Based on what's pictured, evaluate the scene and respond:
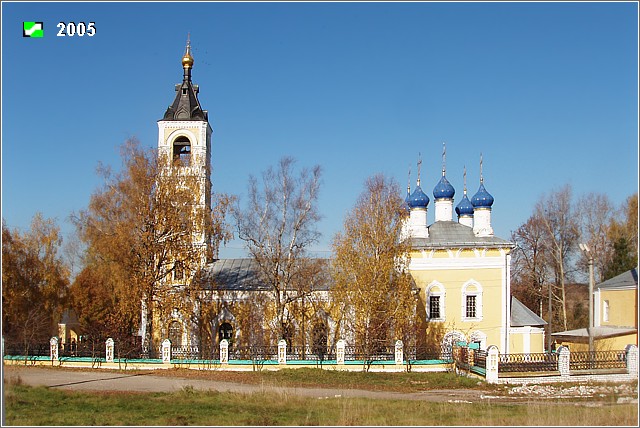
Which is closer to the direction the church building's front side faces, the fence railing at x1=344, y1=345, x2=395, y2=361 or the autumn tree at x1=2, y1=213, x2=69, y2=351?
the autumn tree

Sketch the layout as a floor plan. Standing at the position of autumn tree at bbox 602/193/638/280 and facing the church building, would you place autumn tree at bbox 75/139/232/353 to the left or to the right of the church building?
left

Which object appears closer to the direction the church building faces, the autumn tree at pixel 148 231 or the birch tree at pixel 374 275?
the autumn tree

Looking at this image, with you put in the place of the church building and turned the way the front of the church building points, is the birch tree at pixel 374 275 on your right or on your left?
on your left

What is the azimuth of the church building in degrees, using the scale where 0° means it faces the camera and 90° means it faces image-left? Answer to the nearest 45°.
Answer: approximately 90°

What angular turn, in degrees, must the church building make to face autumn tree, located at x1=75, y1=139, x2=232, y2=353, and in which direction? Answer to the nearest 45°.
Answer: approximately 45° to its left

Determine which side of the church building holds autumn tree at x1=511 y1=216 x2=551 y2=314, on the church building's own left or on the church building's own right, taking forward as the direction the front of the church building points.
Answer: on the church building's own right

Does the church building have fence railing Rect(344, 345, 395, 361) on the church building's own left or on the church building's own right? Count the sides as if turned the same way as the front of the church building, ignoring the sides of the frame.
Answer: on the church building's own left
